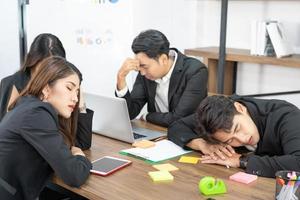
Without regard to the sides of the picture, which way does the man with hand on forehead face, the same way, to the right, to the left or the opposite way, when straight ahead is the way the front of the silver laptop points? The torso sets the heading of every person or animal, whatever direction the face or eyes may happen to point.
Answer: the opposite way

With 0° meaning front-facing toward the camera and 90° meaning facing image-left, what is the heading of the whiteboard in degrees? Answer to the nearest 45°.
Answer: approximately 0°

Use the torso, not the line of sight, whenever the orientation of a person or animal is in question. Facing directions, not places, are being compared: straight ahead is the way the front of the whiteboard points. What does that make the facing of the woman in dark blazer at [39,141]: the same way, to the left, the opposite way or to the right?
to the left

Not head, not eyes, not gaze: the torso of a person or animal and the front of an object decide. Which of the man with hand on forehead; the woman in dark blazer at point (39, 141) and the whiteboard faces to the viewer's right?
the woman in dark blazer

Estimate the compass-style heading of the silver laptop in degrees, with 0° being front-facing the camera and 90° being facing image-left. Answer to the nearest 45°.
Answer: approximately 225°

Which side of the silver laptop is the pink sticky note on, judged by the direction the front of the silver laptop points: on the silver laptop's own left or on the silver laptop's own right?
on the silver laptop's own right

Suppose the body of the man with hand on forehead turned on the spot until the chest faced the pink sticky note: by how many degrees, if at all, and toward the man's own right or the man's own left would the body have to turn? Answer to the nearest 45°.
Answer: approximately 45° to the man's own left

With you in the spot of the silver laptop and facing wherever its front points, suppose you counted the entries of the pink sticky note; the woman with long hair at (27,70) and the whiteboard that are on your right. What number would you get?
1

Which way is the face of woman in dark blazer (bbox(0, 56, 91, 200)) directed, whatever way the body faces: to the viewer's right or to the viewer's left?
to the viewer's right

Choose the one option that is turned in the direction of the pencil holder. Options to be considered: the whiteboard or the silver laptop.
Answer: the whiteboard

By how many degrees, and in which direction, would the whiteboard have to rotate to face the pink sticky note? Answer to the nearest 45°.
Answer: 0° — it already faces it

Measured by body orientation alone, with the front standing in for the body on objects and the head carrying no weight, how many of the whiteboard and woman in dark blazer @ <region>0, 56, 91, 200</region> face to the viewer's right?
1

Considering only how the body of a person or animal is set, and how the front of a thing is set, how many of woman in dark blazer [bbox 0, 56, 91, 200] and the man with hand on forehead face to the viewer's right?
1

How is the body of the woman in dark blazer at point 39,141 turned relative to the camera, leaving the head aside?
to the viewer's right
